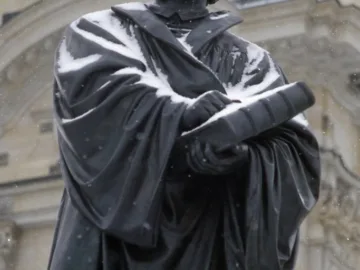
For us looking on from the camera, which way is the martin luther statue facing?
facing the viewer and to the right of the viewer
